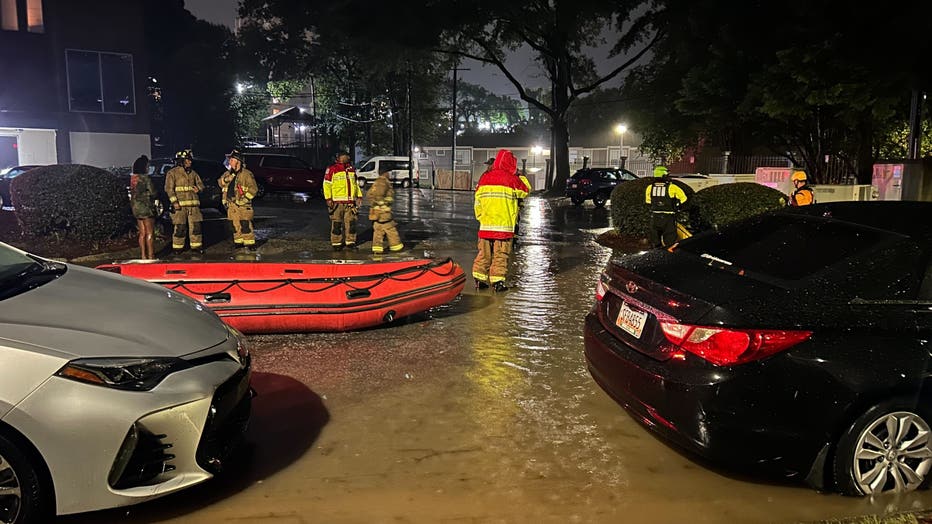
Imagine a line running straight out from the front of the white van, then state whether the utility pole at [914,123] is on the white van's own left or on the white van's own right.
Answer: on the white van's own left

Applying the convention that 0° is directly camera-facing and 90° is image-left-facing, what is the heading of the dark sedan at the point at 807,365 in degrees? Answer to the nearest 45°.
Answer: approximately 225°

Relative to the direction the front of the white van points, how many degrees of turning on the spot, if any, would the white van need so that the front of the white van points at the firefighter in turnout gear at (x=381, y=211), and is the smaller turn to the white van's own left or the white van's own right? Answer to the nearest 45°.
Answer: approximately 90° to the white van's own left

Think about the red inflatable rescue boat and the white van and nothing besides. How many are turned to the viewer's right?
1

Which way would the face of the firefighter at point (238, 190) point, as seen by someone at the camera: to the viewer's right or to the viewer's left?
to the viewer's left

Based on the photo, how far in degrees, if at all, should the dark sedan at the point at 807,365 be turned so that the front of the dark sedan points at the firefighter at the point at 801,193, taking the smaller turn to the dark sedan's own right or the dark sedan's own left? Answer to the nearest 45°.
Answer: approximately 45° to the dark sedan's own left

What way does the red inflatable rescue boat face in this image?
to the viewer's right

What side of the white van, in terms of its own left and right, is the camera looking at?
left
